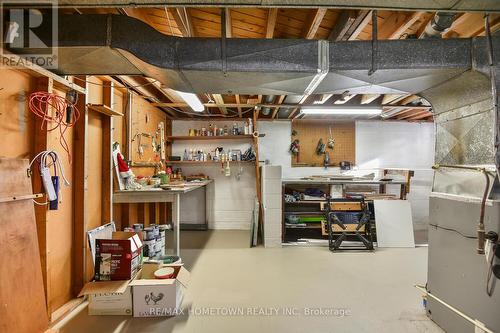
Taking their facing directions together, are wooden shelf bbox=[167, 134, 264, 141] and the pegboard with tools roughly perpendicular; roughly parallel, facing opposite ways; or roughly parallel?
roughly parallel

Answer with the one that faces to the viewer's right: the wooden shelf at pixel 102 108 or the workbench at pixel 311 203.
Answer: the wooden shelf

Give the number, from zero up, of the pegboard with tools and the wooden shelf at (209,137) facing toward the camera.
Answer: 2

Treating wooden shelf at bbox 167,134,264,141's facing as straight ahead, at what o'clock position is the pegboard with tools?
The pegboard with tools is roughly at 9 o'clock from the wooden shelf.

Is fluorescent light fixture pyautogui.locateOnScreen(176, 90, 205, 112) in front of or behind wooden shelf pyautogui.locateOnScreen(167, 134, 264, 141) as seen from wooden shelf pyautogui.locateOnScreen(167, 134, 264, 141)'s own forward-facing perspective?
in front

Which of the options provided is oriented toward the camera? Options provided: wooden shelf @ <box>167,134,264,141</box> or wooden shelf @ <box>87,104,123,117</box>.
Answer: wooden shelf @ <box>167,134,264,141</box>

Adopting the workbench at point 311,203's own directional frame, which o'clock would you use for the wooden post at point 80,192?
The wooden post is roughly at 1 o'clock from the workbench.

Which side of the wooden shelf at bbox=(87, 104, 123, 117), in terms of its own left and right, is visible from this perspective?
right

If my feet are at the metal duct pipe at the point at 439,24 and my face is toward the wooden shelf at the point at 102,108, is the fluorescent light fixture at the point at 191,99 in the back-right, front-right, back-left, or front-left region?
front-right

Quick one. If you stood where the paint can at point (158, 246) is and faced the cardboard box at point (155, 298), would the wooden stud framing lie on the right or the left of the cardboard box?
right

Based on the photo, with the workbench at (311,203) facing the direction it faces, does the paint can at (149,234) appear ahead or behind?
ahead

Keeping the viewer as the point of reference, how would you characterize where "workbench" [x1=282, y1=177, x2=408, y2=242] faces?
facing the viewer

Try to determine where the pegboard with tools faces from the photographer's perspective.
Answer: facing the viewer

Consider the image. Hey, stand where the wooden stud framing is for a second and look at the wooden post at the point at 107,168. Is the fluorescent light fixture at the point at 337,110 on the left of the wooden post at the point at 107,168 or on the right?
right

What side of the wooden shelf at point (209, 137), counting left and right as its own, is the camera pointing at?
front

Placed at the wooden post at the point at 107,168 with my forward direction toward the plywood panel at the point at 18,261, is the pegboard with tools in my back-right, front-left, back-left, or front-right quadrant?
back-left

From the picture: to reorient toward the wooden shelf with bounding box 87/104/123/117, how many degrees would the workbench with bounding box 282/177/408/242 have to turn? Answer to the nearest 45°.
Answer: approximately 45° to its right

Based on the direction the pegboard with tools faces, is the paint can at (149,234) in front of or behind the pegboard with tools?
in front
